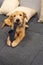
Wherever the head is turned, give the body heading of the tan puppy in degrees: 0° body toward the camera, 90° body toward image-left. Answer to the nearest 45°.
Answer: approximately 0°
